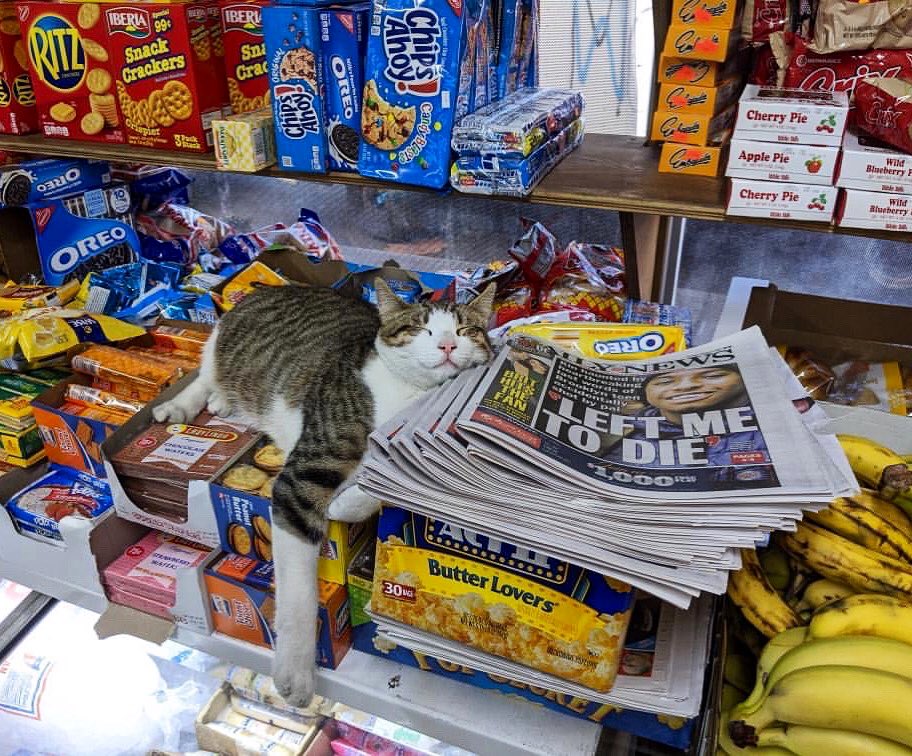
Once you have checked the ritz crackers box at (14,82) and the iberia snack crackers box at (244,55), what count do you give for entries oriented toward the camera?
2

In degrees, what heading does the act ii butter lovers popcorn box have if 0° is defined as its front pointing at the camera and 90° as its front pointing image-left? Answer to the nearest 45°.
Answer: approximately 0°

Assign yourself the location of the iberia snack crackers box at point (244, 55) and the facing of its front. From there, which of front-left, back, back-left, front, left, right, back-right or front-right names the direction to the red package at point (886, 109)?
front-left

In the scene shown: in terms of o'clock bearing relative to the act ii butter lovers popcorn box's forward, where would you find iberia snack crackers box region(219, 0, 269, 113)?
The iberia snack crackers box is roughly at 5 o'clock from the act ii butter lovers popcorn box.

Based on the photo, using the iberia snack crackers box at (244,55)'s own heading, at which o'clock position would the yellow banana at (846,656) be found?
The yellow banana is roughly at 11 o'clock from the iberia snack crackers box.
